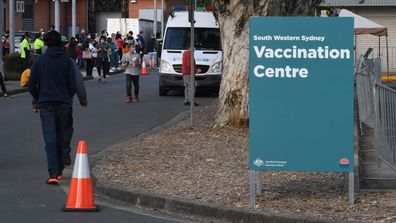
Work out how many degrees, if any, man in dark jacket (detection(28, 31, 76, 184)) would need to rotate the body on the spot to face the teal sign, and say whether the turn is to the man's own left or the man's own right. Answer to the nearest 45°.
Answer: approximately 135° to the man's own right

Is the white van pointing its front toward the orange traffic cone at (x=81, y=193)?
yes

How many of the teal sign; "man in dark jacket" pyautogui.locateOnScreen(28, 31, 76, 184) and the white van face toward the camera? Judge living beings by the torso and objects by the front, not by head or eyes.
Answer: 2

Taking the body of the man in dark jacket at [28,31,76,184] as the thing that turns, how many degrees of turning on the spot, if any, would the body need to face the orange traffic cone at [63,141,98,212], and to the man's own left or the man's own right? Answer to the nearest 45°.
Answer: approximately 180°

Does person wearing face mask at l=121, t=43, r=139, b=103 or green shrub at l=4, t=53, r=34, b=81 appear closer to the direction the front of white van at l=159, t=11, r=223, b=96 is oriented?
the person wearing face mask

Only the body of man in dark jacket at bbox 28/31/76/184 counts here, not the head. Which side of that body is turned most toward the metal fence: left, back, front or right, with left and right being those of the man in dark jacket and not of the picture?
right

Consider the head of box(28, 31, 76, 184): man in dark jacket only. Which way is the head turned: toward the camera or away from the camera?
away from the camera

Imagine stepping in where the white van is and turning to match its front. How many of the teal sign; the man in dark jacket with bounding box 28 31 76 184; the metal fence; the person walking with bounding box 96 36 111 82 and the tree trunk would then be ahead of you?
4

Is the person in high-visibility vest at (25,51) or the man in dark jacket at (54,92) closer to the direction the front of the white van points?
the man in dark jacket

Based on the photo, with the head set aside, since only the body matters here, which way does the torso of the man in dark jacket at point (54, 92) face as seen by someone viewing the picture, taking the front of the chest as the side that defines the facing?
away from the camera

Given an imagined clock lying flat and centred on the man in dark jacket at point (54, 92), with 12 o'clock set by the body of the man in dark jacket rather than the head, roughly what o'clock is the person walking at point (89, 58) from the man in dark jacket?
The person walking is roughly at 12 o'clock from the man in dark jacket.

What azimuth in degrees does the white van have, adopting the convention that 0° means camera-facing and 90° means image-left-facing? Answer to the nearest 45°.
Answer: approximately 0°
